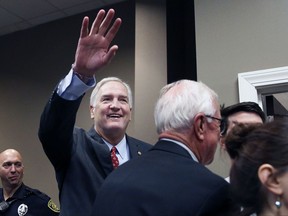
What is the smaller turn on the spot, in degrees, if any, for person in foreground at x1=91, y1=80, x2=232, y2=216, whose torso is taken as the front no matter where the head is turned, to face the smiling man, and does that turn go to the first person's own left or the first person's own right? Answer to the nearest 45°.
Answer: approximately 90° to the first person's own left

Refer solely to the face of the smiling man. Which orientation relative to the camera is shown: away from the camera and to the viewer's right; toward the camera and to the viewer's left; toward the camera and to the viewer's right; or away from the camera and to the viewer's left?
toward the camera and to the viewer's right

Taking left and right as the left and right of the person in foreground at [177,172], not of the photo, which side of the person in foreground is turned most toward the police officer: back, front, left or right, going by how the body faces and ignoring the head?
left

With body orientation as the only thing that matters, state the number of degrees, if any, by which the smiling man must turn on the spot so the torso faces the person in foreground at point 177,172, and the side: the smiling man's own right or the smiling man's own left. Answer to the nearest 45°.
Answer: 0° — they already face them

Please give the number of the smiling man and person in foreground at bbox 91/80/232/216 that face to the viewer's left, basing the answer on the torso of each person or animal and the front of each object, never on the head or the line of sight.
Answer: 0

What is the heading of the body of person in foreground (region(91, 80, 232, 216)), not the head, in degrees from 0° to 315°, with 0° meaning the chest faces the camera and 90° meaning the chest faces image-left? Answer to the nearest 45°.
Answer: approximately 225°

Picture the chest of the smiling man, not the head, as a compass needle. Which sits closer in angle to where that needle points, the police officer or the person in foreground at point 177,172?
the person in foreground

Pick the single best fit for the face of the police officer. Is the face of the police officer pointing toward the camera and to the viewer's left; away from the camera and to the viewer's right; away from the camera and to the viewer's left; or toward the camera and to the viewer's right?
toward the camera and to the viewer's right

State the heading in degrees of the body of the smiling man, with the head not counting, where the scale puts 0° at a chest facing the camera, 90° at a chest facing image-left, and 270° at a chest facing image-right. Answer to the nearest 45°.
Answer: approximately 315°
